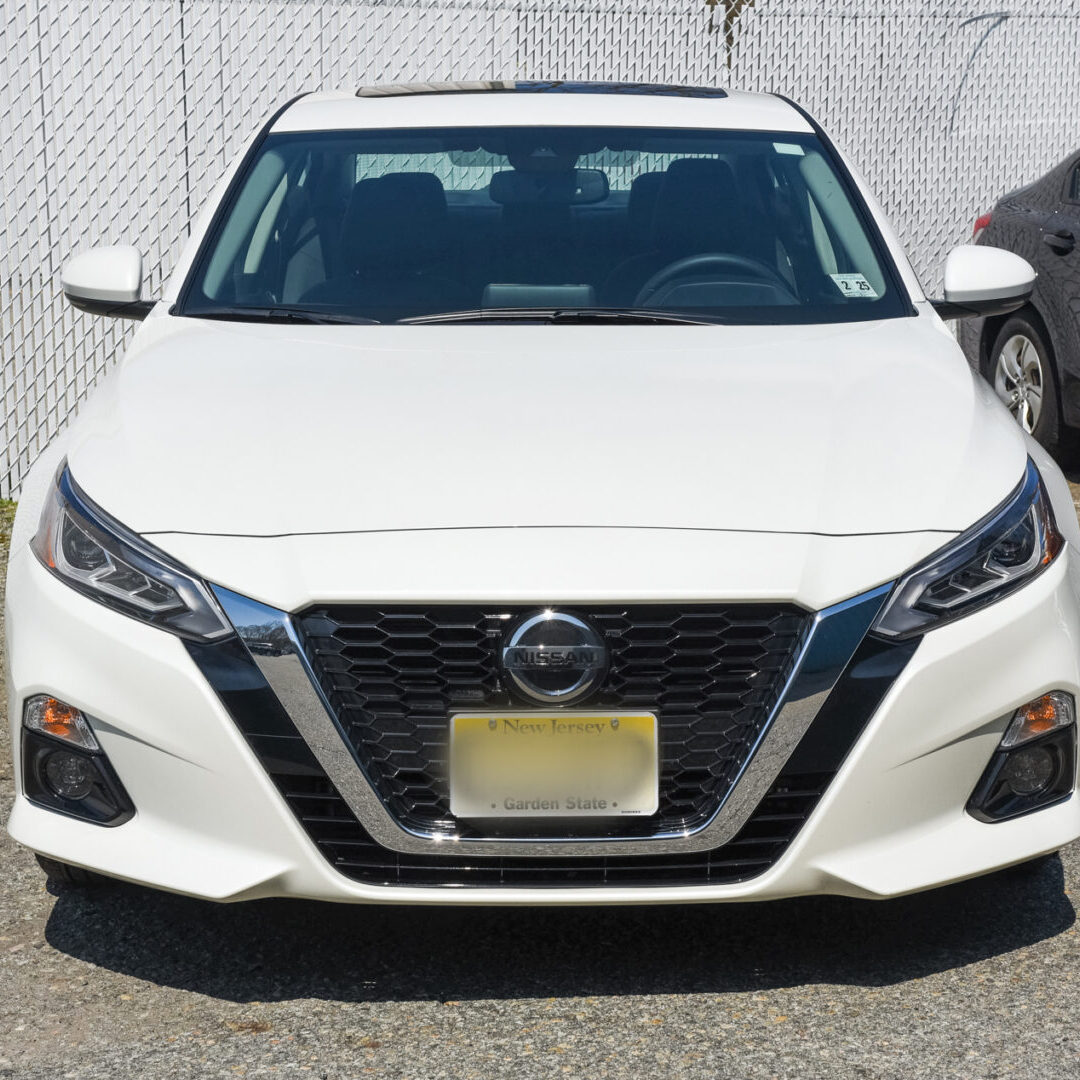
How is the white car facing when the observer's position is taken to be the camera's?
facing the viewer
